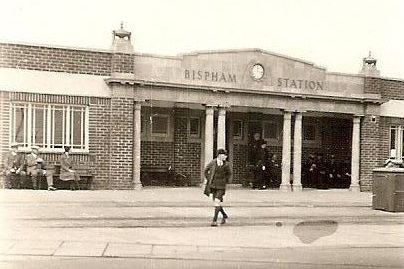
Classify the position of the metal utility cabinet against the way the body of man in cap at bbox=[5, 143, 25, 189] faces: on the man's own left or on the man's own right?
on the man's own left

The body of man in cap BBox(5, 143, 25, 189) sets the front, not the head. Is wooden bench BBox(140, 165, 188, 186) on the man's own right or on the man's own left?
on the man's own left

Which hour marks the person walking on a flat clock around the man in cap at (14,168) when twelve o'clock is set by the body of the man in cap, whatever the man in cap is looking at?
The person walking is roughly at 11 o'clock from the man in cap.

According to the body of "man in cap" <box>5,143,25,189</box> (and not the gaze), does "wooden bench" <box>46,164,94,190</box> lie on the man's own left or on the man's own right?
on the man's own left

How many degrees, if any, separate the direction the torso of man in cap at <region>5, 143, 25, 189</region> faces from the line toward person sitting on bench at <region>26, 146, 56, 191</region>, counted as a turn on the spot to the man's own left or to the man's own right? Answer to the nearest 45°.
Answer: approximately 90° to the man's own left

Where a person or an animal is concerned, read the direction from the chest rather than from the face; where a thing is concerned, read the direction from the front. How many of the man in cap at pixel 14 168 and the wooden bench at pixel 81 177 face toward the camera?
2

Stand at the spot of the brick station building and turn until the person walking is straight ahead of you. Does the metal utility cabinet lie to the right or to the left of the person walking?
left

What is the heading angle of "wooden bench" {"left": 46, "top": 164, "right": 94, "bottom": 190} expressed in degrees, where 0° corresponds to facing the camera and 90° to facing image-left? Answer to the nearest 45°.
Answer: approximately 0°

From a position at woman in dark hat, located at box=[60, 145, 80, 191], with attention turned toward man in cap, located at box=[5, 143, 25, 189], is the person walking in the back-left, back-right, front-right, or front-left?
back-left

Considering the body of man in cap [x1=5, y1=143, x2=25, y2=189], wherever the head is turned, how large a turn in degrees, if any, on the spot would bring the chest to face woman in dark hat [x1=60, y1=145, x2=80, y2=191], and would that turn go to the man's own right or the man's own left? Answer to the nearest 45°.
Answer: approximately 90° to the man's own left

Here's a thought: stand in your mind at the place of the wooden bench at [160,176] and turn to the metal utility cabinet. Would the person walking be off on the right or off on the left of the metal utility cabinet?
right

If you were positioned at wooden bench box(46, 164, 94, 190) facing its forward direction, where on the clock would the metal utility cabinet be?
The metal utility cabinet is roughly at 10 o'clock from the wooden bench.
